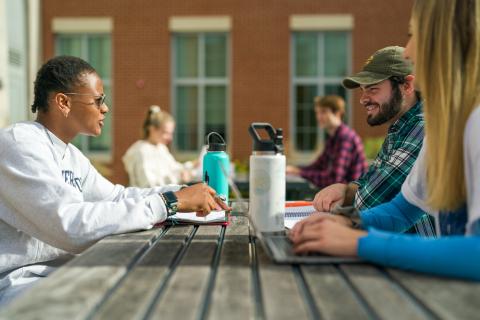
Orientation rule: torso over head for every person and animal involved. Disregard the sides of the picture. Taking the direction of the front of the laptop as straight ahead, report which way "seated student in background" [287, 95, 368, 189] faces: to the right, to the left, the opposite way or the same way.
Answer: the opposite way

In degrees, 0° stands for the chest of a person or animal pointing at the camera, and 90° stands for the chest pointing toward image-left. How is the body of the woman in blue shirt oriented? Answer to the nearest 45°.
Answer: approximately 90°

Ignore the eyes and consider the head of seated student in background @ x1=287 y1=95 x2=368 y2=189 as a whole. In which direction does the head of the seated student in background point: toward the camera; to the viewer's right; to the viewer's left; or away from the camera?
to the viewer's left

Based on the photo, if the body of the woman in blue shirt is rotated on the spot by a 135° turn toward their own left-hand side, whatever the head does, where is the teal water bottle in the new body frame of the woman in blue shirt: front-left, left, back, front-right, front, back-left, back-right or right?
back

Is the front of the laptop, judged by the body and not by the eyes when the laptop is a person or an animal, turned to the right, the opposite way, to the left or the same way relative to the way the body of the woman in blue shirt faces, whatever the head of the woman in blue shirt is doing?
the opposite way

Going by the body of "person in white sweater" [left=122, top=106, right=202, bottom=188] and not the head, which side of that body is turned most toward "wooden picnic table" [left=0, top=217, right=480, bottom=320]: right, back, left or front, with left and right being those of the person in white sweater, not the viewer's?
right

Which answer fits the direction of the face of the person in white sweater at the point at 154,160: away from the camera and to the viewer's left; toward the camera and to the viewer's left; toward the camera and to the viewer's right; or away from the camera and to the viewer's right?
toward the camera and to the viewer's right

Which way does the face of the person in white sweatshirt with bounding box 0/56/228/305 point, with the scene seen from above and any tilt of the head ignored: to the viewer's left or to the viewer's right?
to the viewer's right

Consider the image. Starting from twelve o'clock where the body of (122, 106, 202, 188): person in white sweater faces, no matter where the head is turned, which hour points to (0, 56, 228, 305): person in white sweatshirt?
(0, 56, 228, 305): person in white sweatshirt is roughly at 3 o'clock from (122, 106, 202, 188): person in white sweater.

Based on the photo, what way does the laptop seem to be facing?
to the viewer's right

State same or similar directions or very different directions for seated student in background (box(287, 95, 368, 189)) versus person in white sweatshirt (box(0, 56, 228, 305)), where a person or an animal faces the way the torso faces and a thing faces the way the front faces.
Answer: very different directions

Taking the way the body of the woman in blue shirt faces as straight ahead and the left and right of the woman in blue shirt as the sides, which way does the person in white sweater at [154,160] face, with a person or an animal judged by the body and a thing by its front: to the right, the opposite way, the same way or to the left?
the opposite way

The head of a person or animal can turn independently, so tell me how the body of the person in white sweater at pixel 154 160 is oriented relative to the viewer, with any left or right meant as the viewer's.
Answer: facing to the right of the viewer

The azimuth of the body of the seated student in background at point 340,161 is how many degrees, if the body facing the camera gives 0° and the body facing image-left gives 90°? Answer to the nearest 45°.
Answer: approximately 90°

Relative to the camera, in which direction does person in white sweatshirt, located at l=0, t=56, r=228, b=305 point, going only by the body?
to the viewer's right
